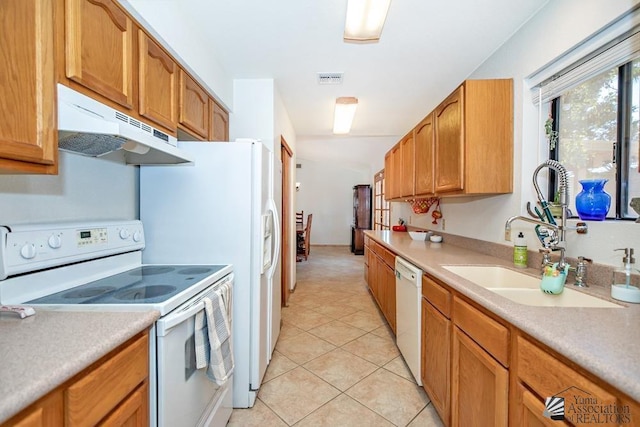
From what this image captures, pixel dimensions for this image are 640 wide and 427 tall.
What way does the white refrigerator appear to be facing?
to the viewer's right

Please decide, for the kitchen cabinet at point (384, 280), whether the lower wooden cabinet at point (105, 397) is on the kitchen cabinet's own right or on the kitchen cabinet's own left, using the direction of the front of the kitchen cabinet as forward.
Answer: on the kitchen cabinet's own left

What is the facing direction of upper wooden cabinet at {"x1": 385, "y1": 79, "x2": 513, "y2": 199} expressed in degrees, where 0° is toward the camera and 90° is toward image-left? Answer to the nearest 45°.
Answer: approximately 90°

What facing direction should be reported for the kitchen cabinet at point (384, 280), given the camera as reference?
facing to the left of the viewer

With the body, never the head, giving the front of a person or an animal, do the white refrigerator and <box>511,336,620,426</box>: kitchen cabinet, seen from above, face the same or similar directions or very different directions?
very different directions
